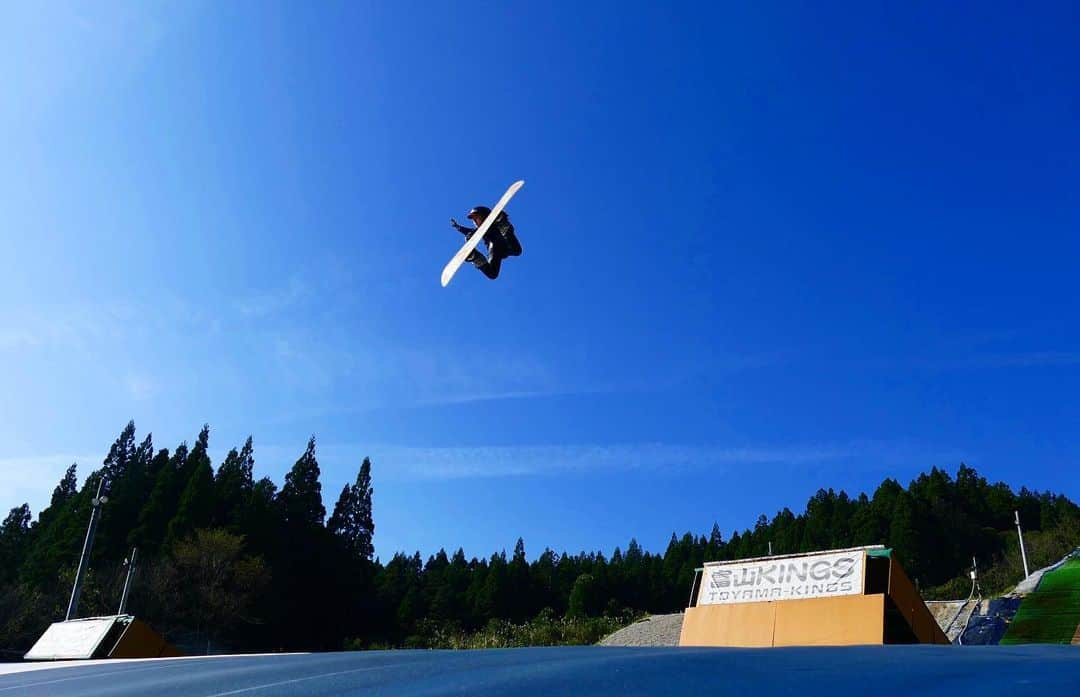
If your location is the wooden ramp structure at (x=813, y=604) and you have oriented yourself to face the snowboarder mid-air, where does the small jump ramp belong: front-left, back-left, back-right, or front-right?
front-right

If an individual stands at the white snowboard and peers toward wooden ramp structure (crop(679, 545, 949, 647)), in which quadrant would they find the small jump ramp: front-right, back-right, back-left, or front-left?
back-left

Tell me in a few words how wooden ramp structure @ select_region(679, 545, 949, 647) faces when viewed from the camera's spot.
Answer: facing the viewer

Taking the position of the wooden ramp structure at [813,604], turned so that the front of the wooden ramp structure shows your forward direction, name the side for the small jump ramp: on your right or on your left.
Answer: on your right

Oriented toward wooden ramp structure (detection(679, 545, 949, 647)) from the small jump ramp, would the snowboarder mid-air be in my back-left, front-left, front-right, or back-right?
front-right

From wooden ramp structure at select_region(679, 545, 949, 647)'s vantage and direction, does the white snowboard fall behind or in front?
in front

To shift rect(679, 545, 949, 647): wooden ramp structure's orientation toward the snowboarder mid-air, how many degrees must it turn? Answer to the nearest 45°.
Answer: approximately 45° to its right
